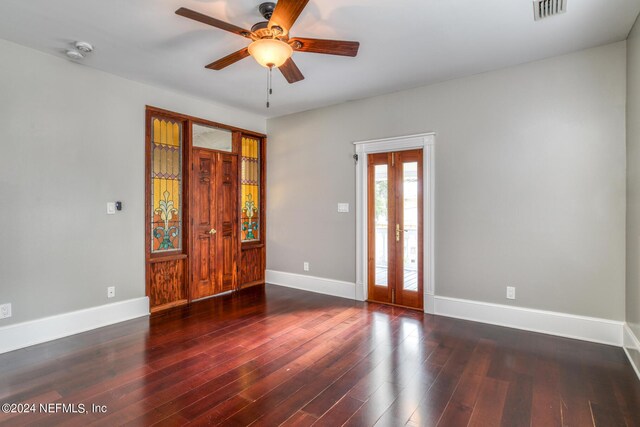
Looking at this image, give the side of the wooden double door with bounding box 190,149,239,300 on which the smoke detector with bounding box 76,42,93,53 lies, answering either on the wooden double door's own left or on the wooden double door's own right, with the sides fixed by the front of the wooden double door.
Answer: on the wooden double door's own right

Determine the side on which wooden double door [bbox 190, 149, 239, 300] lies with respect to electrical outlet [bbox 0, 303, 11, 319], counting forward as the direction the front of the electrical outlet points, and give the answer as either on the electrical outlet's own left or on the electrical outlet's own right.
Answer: on the electrical outlet's own left

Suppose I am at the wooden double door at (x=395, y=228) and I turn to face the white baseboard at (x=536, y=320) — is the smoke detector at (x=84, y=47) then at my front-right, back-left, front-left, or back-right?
back-right

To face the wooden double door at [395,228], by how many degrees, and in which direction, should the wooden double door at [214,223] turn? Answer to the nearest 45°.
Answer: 0° — it already faces it

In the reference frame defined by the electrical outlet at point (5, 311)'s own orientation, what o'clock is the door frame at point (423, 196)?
The door frame is roughly at 10 o'clock from the electrical outlet.

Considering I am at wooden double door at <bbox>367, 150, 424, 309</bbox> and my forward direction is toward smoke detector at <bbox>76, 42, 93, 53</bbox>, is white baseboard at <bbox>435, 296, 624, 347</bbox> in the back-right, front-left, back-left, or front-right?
back-left

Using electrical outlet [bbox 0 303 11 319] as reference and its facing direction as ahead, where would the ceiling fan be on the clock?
The ceiling fan is roughly at 11 o'clock from the electrical outlet.

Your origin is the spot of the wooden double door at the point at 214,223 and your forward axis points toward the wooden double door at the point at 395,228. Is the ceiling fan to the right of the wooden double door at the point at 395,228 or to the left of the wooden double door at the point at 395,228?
right
